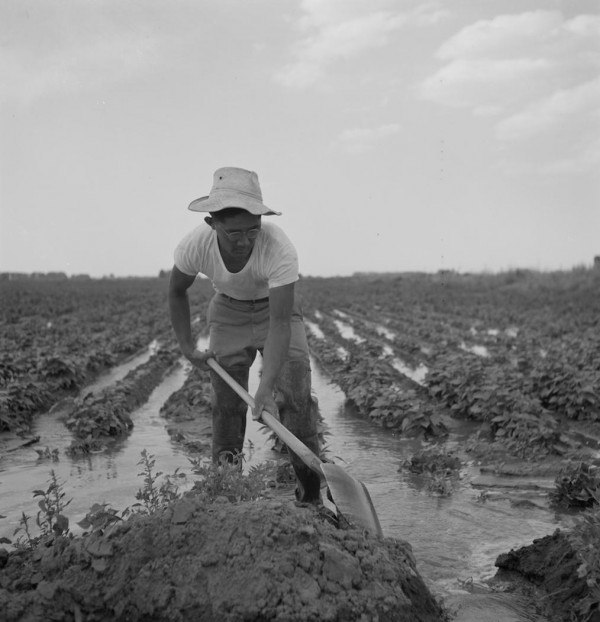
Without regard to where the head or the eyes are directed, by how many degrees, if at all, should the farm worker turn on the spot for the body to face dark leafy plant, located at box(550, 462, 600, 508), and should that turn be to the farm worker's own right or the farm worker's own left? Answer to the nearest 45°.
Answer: approximately 90° to the farm worker's own left

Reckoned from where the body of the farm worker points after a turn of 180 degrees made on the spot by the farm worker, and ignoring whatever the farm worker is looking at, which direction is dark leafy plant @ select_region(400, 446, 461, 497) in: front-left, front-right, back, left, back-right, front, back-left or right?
front-right

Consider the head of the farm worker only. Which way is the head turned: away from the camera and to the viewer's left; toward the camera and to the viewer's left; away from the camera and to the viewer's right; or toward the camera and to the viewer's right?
toward the camera and to the viewer's right

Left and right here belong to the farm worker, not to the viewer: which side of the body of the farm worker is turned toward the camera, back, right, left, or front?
front

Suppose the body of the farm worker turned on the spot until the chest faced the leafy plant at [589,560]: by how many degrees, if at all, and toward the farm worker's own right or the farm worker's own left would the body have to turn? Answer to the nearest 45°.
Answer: approximately 45° to the farm worker's own left

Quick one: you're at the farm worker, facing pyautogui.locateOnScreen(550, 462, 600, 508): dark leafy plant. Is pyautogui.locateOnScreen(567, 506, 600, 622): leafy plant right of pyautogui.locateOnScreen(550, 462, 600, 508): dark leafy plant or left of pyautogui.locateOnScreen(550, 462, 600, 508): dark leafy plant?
right

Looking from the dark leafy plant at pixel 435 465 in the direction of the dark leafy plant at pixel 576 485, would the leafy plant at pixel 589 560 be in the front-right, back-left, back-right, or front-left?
front-right
